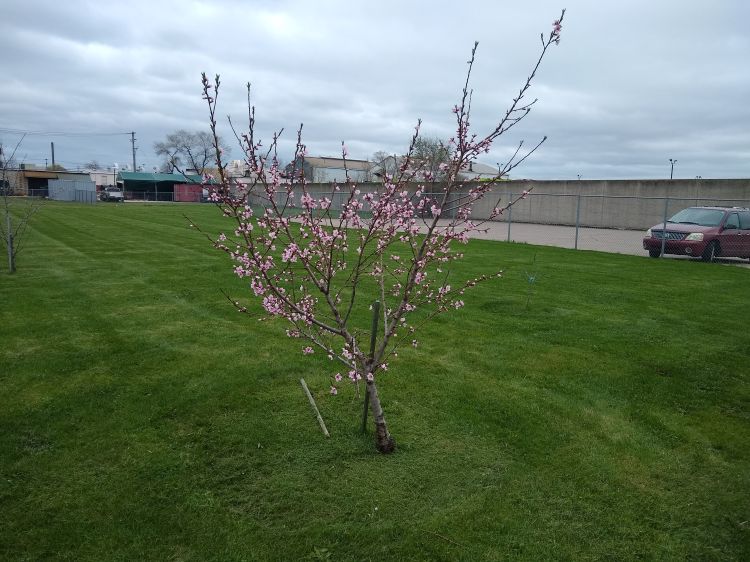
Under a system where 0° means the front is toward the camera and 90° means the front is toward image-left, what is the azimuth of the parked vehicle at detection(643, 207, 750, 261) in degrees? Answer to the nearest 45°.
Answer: approximately 45°

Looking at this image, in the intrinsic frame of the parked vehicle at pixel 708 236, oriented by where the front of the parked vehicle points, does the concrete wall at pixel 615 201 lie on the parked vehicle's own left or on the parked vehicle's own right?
on the parked vehicle's own right
